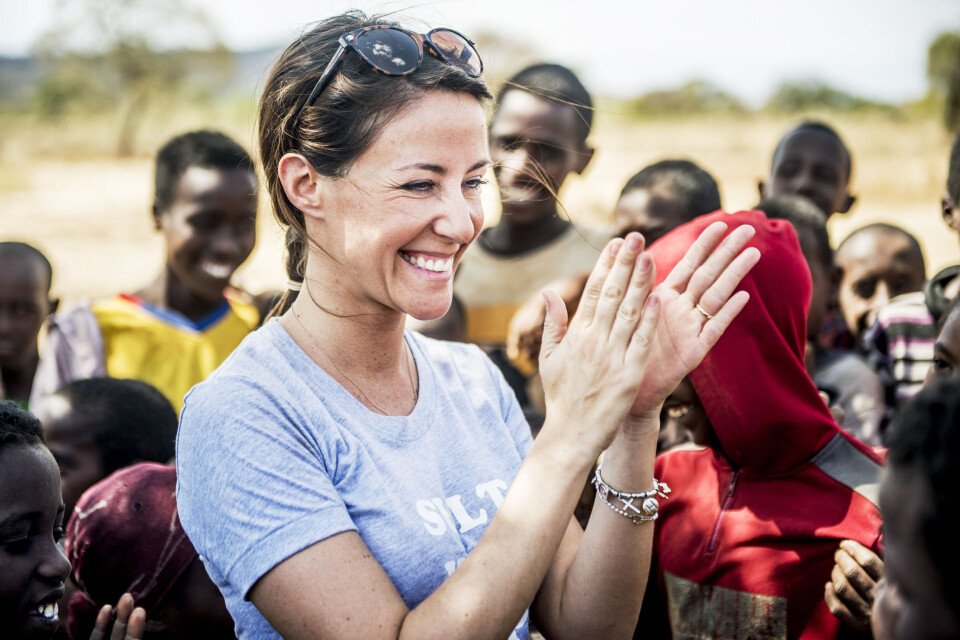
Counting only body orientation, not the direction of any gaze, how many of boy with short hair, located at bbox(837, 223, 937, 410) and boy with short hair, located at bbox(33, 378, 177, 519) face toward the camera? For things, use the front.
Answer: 1

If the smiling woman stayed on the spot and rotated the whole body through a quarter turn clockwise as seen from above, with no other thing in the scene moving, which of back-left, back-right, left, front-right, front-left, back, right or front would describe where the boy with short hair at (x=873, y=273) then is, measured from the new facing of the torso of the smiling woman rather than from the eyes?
back

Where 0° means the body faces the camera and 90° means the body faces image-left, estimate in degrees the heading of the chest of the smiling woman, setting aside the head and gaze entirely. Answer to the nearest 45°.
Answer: approximately 315°

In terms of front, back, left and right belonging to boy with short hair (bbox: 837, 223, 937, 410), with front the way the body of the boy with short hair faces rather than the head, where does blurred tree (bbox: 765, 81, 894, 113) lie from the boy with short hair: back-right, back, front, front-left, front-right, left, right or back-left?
back

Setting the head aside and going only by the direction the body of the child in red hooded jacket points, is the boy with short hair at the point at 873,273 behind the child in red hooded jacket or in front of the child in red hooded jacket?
behind

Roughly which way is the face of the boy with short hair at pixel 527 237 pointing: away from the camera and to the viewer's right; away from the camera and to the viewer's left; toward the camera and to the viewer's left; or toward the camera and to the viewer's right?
toward the camera and to the viewer's left

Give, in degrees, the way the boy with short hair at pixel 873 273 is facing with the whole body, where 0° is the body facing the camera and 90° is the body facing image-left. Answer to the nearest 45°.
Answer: approximately 0°

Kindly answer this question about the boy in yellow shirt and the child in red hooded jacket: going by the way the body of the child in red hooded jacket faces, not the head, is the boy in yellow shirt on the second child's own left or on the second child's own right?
on the second child's own right

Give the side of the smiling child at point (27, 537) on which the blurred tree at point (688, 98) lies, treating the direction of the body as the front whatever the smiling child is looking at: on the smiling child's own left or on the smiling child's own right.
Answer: on the smiling child's own left
